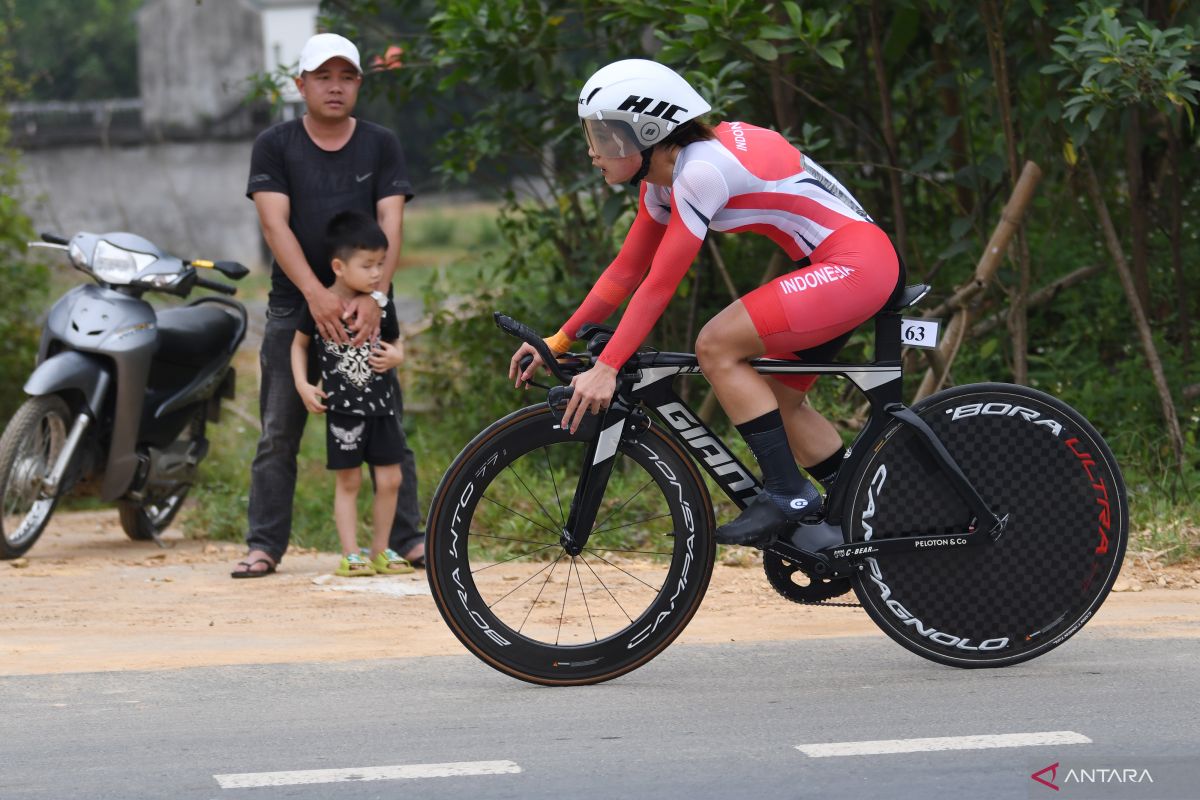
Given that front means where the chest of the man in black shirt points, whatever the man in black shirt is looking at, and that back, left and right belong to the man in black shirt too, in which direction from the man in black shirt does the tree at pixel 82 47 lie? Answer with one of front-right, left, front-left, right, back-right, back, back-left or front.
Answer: back

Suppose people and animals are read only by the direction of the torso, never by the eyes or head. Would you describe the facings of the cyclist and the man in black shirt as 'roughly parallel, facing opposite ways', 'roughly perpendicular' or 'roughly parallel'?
roughly perpendicular

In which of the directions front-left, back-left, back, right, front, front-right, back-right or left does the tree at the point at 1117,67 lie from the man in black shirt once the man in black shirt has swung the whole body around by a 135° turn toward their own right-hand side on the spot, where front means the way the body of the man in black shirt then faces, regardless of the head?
back-right

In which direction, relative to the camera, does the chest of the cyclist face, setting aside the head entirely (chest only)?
to the viewer's left

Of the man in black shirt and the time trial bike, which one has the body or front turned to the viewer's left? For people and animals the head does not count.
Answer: the time trial bike

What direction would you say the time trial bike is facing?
to the viewer's left

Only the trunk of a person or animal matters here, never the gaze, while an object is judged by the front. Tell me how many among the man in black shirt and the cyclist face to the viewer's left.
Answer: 1

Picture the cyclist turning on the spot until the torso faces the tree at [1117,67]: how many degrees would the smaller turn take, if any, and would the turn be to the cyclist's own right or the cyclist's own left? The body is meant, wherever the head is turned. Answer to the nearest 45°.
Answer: approximately 135° to the cyclist's own right

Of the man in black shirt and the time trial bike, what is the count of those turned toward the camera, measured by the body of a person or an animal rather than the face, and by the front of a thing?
1
